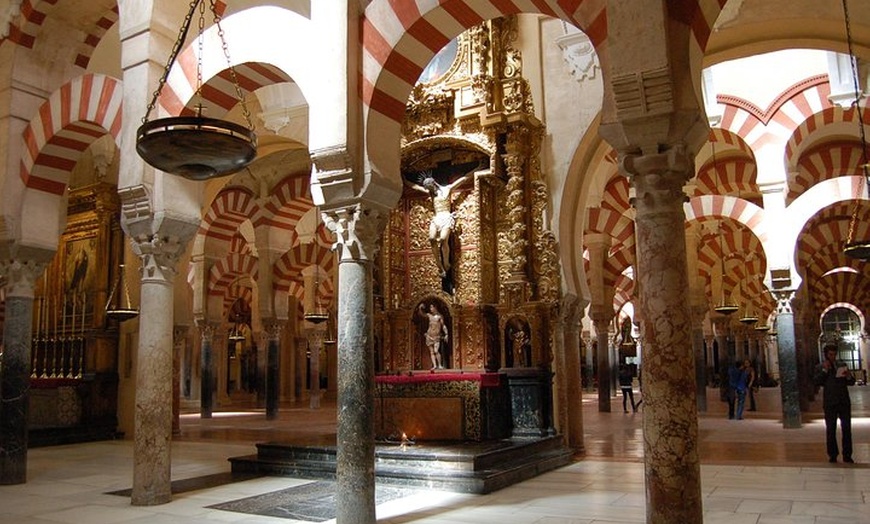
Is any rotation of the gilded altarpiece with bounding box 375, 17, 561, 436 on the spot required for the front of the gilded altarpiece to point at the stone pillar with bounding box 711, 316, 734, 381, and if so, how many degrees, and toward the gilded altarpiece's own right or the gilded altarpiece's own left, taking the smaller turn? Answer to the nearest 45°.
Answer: approximately 180°

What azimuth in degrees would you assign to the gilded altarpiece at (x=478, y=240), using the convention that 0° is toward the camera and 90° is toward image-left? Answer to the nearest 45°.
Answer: approximately 45°

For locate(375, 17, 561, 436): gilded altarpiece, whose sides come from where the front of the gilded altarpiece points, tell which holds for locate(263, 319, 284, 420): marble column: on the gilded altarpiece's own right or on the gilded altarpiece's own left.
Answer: on the gilded altarpiece's own right

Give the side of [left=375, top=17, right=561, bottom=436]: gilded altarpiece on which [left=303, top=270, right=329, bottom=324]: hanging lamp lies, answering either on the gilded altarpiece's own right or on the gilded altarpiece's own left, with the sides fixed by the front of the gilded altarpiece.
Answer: on the gilded altarpiece's own right

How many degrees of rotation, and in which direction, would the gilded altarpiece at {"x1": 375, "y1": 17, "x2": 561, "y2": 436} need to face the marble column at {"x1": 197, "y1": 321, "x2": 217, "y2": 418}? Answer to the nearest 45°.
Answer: approximately 90° to its right

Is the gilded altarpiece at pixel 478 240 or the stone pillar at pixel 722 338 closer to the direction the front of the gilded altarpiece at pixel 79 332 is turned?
the gilded altarpiece

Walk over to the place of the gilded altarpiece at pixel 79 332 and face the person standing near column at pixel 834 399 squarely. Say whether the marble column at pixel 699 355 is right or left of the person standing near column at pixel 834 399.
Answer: left

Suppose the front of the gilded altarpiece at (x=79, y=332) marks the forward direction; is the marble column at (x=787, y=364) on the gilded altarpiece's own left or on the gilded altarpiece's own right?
on the gilded altarpiece's own left

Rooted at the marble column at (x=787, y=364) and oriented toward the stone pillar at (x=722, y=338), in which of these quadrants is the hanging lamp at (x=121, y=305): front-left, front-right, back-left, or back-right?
back-left

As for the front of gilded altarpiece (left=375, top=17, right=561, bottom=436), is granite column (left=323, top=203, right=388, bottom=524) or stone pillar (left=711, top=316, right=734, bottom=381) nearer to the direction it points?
the granite column
